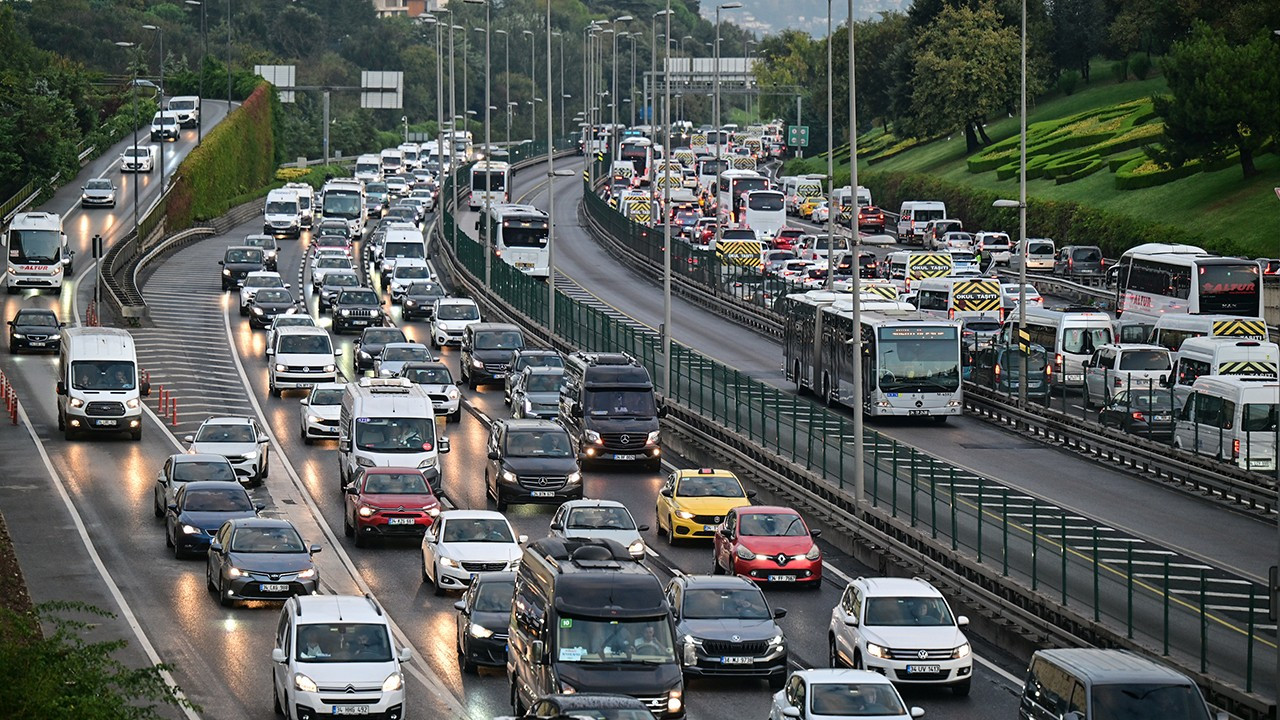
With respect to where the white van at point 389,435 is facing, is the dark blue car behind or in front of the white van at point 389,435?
in front

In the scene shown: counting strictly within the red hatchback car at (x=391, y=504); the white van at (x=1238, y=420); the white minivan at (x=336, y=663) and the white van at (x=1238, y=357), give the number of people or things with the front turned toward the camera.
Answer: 2

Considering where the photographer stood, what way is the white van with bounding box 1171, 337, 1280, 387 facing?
facing away from the viewer and to the left of the viewer

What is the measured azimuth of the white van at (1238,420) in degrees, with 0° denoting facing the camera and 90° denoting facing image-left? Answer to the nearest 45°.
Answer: approximately 135°

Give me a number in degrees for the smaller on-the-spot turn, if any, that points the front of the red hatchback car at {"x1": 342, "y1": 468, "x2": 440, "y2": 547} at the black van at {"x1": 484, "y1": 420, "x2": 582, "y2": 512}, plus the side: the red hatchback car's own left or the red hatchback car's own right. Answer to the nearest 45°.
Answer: approximately 135° to the red hatchback car's own left

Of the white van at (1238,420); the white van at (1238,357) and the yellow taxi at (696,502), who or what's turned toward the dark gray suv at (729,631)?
the yellow taxi

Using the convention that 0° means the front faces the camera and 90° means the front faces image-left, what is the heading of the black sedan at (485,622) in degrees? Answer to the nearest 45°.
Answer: approximately 0°
